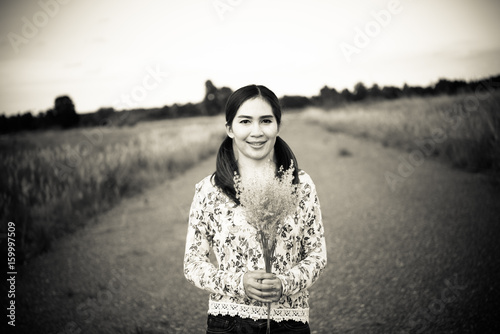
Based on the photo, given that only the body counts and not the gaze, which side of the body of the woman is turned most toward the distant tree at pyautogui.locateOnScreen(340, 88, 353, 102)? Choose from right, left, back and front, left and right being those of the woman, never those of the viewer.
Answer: back

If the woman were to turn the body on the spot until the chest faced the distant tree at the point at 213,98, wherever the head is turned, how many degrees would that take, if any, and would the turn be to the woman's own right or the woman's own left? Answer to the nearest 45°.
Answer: approximately 180°

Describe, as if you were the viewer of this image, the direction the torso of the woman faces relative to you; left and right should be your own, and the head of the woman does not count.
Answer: facing the viewer

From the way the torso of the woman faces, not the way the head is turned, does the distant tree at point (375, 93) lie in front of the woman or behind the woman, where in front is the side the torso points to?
behind

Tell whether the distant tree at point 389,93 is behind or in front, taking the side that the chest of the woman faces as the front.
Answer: behind
